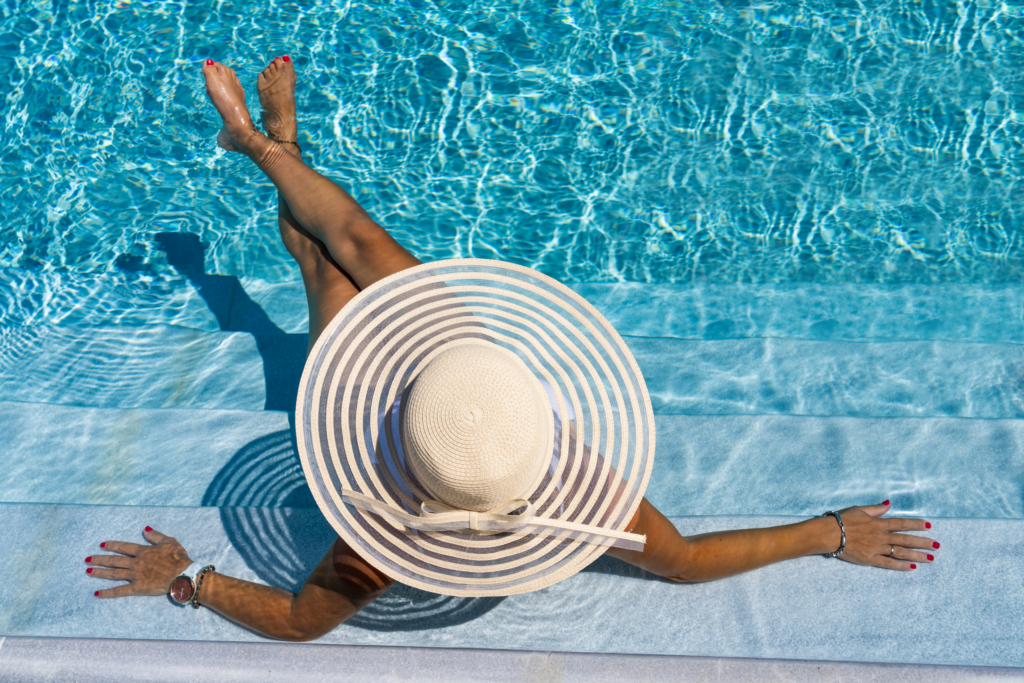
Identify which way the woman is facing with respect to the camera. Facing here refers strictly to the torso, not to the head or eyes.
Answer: away from the camera
